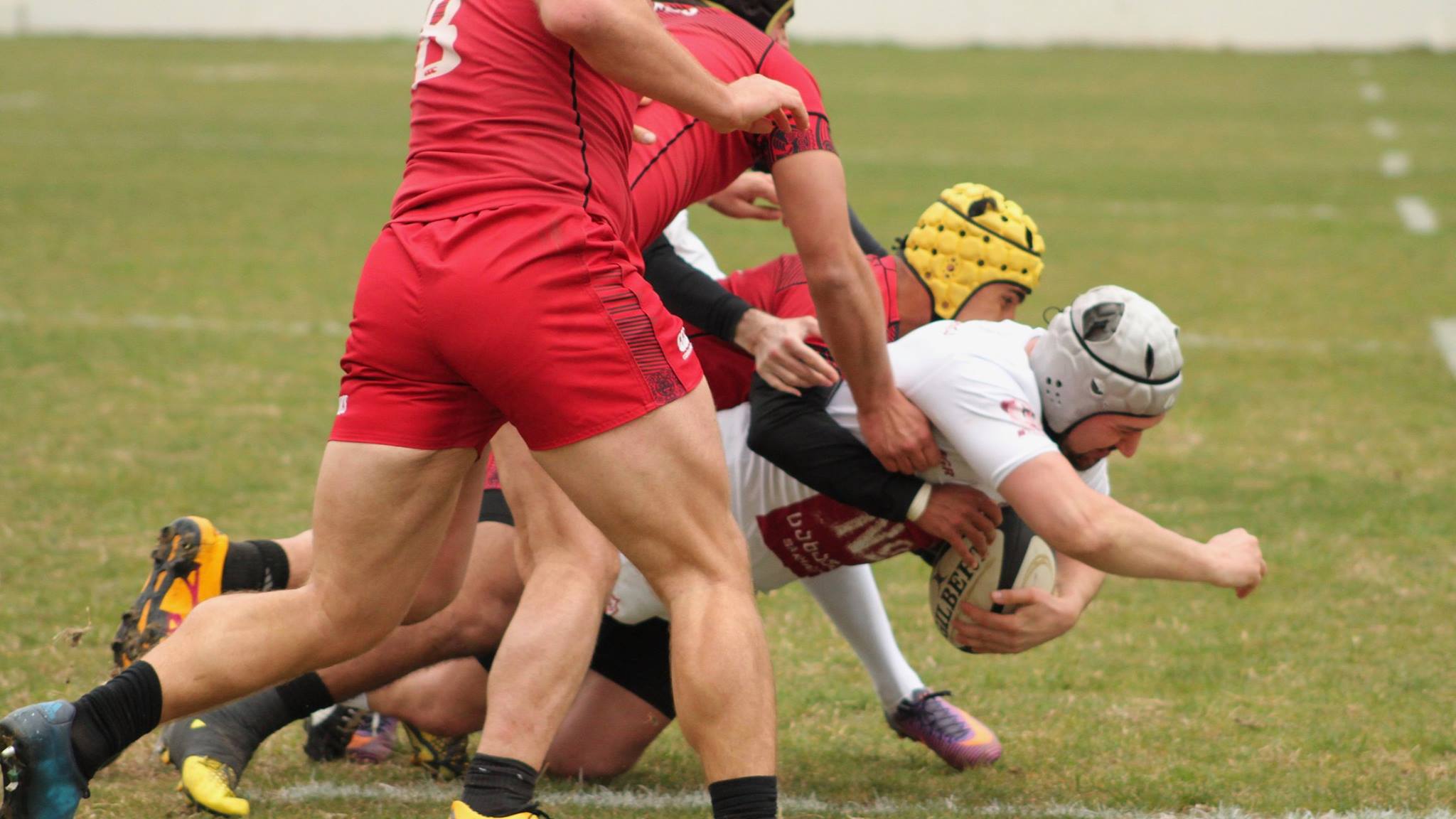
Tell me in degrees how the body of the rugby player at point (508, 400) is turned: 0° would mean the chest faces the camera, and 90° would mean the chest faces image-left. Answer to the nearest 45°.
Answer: approximately 225°
